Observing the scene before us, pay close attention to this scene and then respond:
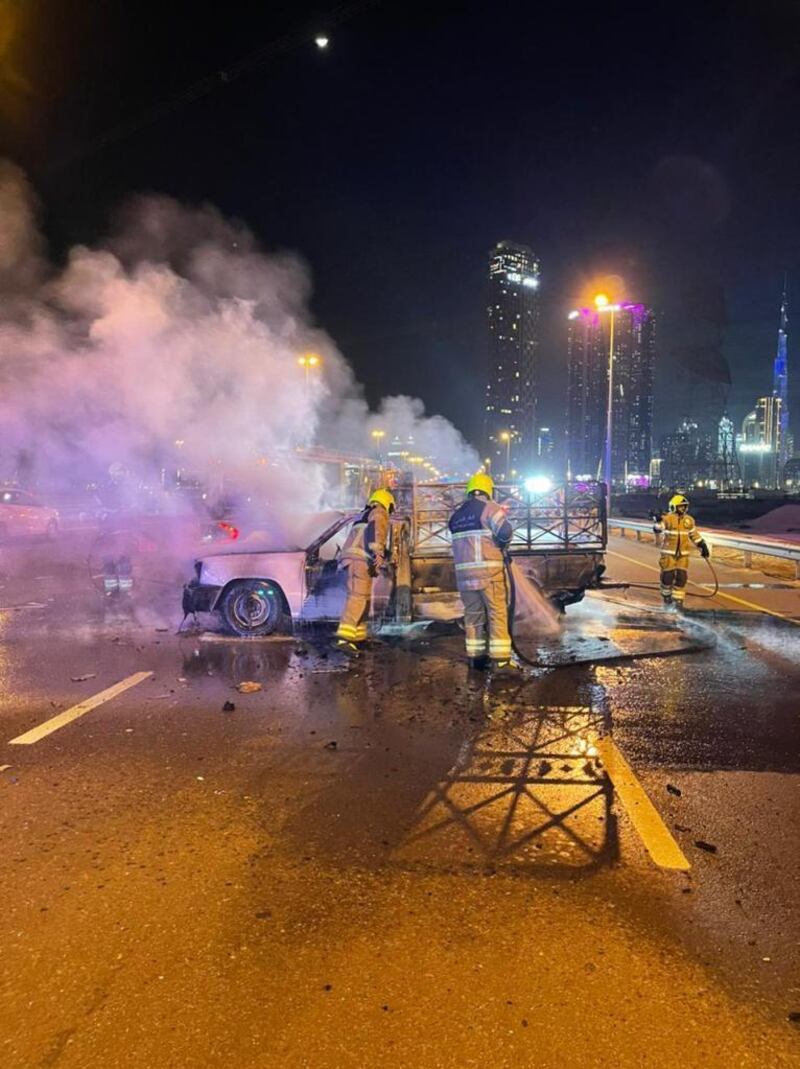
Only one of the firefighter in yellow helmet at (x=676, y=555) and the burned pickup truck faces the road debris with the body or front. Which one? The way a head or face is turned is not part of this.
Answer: the firefighter in yellow helmet

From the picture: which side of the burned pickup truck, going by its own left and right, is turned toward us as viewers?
left

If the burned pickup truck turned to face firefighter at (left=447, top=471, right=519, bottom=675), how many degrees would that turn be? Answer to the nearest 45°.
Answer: approximately 135° to its left

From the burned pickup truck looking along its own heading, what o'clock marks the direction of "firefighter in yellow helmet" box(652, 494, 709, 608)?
The firefighter in yellow helmet is roughly at 5 o'clock from the burned pickup truck.

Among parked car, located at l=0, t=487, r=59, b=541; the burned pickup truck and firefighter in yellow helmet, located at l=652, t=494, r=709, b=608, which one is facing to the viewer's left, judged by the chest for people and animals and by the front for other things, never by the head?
the burned pickup truck

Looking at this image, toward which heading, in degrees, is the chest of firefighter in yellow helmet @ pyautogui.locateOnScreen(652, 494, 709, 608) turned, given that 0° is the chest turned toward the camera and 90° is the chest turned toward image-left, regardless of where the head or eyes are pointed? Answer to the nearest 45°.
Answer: approximately 0°

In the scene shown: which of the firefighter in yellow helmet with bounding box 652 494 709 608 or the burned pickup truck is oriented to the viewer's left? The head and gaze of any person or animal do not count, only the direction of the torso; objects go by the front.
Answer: the burned pickup truck

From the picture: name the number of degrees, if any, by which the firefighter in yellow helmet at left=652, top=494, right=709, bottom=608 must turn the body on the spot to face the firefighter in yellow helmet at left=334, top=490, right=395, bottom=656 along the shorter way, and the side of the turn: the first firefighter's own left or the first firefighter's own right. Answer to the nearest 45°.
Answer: approximately 45° to the first firefighter's own right
